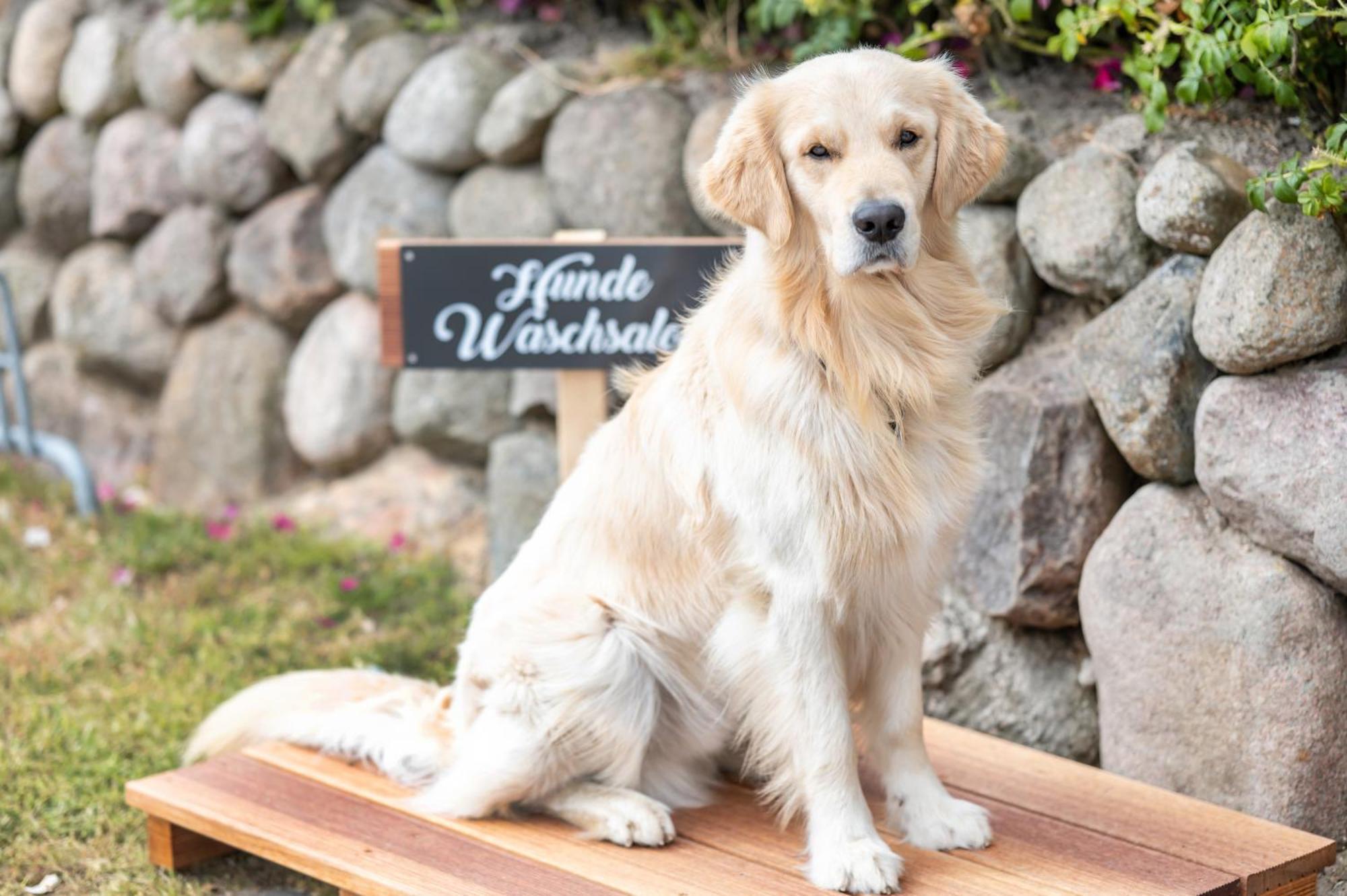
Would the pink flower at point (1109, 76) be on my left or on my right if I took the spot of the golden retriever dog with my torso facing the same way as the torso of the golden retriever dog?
on my left

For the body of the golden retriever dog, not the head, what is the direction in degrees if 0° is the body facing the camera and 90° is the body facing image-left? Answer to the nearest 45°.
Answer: approximately 315°

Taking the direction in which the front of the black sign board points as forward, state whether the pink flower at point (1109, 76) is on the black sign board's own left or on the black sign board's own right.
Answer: on the black sign board's own left

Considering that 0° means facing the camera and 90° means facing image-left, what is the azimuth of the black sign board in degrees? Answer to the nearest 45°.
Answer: approximately 0°

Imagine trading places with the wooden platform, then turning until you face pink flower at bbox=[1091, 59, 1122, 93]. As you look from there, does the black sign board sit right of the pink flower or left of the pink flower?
left

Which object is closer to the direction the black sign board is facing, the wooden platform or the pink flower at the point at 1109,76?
the wooden platform
